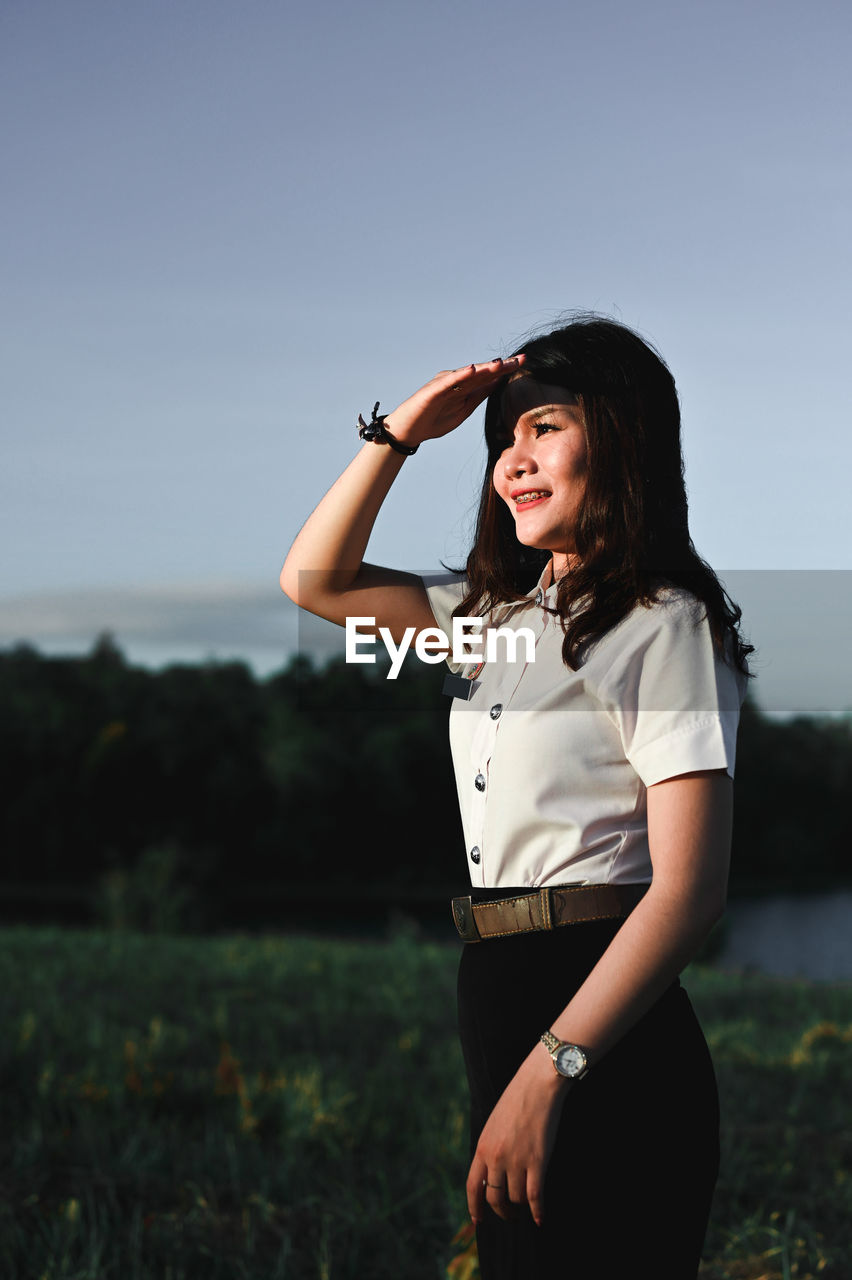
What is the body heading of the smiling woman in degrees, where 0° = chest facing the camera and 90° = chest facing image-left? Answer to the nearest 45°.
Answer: approximately 45°
